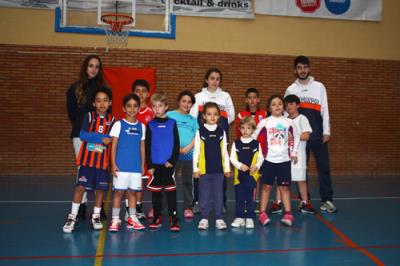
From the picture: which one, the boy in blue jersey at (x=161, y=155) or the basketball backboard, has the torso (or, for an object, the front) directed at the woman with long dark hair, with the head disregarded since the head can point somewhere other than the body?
the basketball backboard

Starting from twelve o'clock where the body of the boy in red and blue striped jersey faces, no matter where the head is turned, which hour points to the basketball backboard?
The basketball backboard is roughly at 6 o'clock from the boy in red and blue striped jersey.

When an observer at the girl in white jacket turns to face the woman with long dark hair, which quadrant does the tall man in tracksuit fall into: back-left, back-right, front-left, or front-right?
back-left

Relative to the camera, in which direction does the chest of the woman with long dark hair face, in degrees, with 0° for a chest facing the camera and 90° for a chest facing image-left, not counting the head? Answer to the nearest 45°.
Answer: approximately 315°

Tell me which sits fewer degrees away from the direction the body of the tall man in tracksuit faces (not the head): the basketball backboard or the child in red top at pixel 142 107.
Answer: the child in red top

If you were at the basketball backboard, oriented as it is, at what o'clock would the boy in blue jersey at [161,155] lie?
The boy in blue jersey is roughly at 12 o'clock from the basketball backboard.

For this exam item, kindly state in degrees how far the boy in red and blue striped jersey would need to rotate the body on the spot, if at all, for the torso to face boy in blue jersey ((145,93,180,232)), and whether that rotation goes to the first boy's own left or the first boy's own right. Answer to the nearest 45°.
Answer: approximately 90° to the first boy's own left

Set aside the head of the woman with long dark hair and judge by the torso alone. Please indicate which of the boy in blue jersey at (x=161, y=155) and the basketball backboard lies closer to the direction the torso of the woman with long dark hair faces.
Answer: the boy in blue jersey
